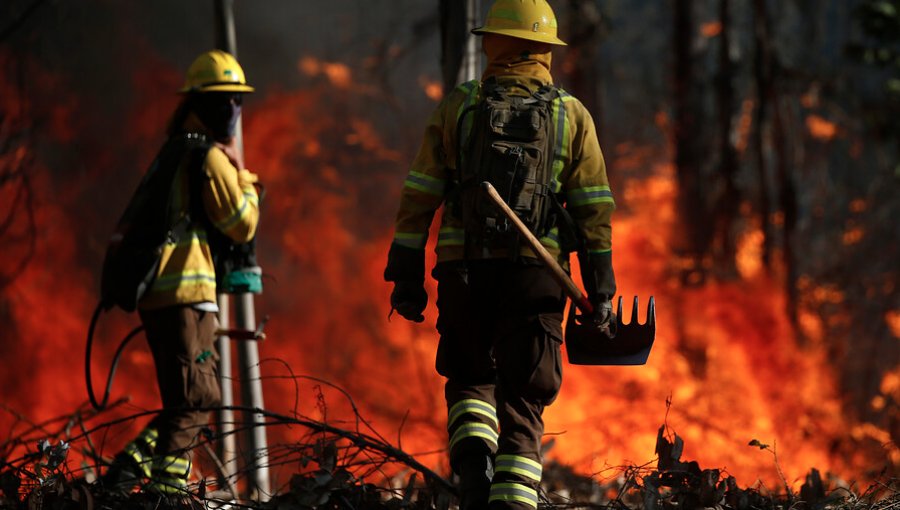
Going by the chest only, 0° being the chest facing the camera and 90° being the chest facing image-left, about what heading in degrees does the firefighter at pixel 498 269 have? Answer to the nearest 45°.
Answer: approximately 180°

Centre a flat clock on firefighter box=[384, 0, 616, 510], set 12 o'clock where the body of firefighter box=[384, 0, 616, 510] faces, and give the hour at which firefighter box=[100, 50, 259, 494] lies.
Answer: firefighter box=[100, 50, 259, 494] is roughly at 10 o'clock from firefighter box=[384, 0, 616, 510].

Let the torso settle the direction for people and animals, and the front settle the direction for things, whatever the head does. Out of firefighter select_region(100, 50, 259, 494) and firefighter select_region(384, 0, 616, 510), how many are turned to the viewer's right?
1

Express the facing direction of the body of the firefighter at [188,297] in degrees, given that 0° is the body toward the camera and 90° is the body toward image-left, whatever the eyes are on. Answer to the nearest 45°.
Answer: approximately 270°

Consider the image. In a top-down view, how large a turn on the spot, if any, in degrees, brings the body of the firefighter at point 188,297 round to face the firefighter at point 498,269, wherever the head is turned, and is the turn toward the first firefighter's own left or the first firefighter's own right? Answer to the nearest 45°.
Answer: approximately 45° to the first firefighter's own right

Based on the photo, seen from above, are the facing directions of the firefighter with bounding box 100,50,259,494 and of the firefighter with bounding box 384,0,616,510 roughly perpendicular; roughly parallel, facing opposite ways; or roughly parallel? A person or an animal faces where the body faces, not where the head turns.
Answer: roughly perpendicular

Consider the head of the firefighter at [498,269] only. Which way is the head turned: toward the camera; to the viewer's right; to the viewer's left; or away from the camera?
away from the camera
